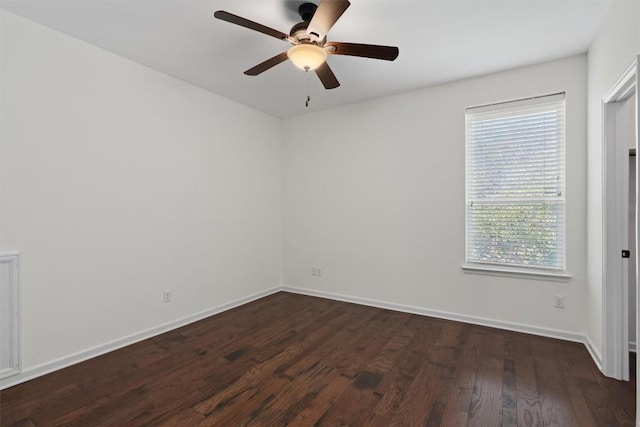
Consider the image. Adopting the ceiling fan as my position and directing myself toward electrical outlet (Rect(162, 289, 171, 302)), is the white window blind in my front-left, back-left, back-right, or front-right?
back-right

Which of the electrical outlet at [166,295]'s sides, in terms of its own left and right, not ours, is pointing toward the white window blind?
front

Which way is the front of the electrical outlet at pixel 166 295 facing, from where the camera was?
facing the viewer and to the right of the viewer

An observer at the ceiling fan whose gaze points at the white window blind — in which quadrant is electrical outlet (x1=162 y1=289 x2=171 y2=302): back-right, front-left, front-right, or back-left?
back-left
